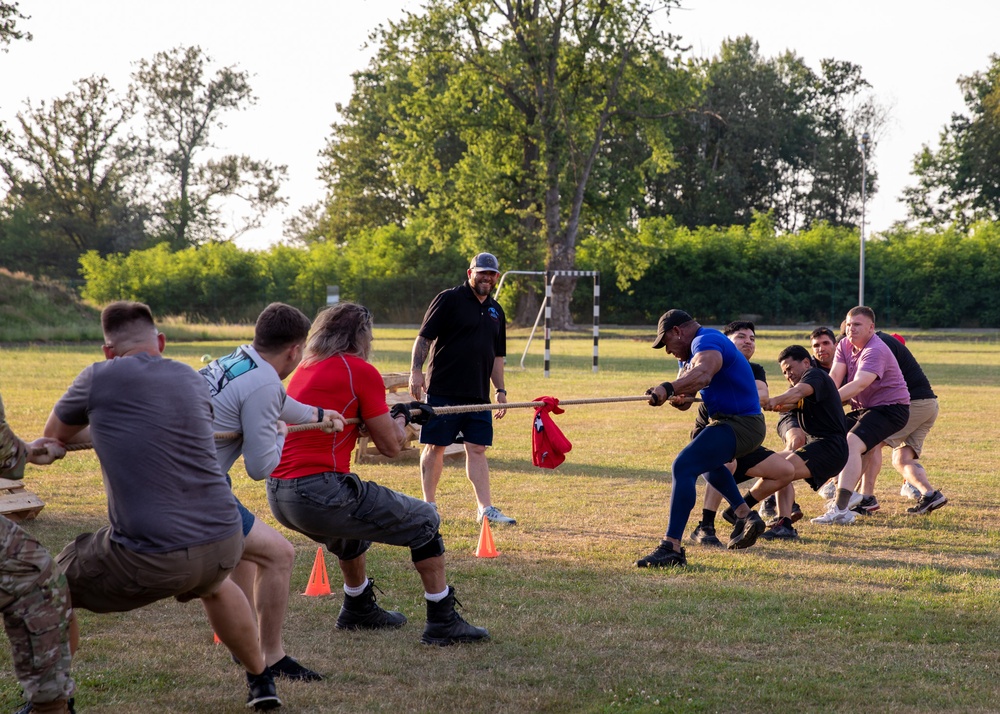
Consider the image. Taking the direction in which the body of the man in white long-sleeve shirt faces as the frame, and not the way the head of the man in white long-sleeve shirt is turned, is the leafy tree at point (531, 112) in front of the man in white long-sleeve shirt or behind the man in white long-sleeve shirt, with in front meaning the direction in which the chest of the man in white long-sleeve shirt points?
in front

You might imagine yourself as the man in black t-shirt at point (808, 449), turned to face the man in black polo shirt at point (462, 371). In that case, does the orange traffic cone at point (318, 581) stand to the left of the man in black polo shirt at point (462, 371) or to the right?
left

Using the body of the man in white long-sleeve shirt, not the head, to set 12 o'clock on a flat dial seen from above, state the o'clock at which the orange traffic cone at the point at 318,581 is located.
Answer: The orange traffic cone is roughly at 11 o'clock from the man in white long-sleeve shirt.

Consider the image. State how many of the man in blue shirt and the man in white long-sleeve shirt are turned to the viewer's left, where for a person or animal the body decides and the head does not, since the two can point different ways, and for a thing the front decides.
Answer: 1

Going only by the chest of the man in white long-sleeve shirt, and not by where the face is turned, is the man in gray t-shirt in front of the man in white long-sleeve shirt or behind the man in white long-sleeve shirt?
behind

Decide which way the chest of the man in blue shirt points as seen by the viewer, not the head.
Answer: to the viewer's left

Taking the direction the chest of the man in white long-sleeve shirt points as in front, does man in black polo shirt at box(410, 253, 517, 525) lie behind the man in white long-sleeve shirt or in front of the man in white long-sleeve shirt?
in front

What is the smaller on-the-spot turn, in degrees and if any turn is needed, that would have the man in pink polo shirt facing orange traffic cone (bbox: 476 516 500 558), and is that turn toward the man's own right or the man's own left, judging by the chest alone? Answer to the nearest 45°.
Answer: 0° — they already face it

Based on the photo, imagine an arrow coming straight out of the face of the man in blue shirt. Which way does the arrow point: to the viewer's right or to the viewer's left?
to the viewer's left
